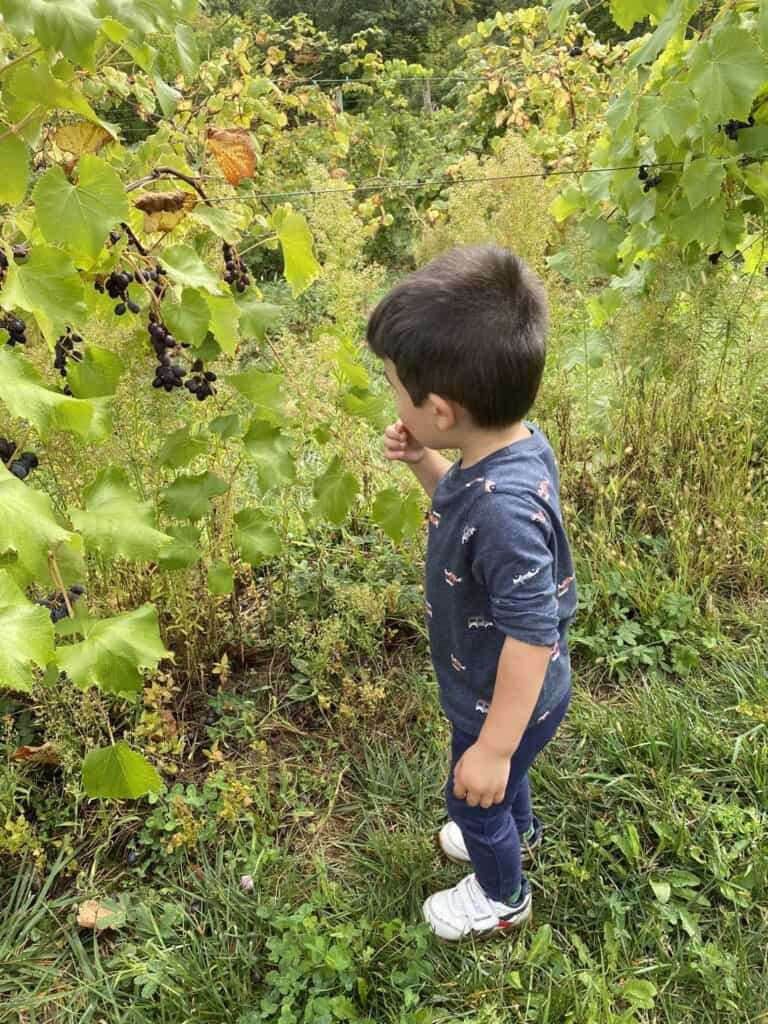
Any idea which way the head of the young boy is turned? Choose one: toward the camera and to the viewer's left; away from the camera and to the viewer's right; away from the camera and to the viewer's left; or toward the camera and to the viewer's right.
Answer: away from the camera and to the viewer's left

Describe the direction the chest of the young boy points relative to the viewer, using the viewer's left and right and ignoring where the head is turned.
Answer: facing to the left of the viewer
